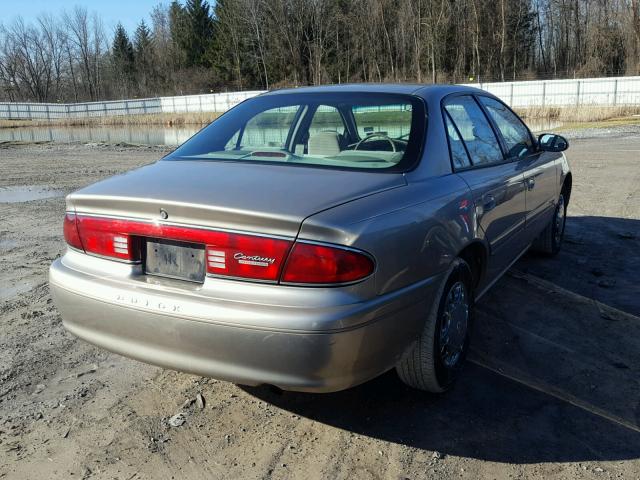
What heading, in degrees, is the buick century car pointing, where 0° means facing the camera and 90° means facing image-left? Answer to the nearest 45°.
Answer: approximately 225°

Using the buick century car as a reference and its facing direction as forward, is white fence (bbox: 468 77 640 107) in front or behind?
in front
